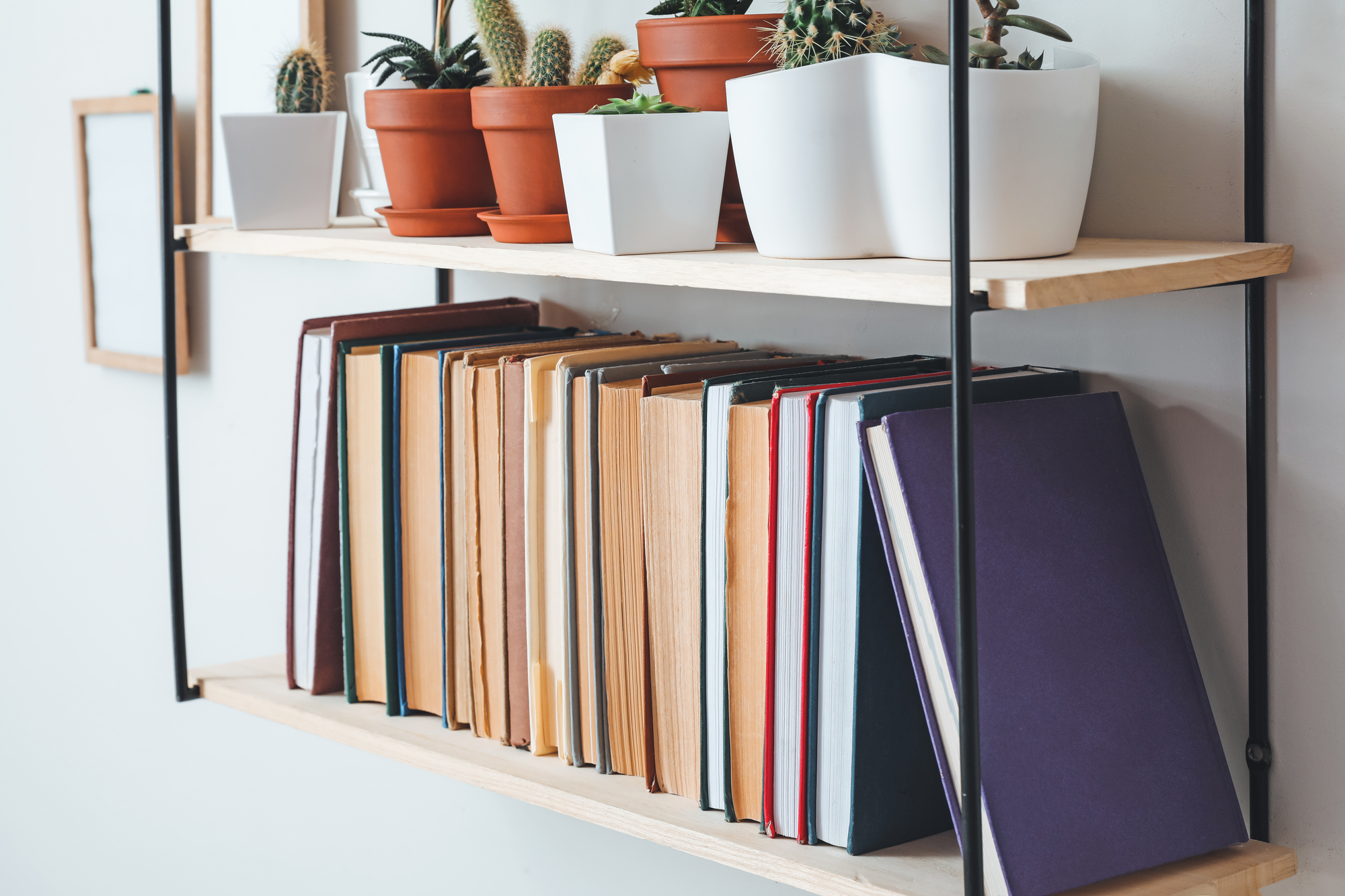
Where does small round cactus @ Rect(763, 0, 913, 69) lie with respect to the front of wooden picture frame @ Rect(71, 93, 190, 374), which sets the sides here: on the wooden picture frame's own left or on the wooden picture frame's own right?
on the wooden picture frame's own left

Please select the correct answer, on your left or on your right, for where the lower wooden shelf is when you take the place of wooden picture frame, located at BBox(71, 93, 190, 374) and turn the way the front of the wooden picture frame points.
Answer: on your left

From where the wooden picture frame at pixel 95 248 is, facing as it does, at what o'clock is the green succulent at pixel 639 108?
The green succulent is roughly at 10 o'clock from the wooden picture frame.

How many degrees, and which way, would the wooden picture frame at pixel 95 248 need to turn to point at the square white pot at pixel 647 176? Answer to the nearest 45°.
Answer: approximately 45° to its left

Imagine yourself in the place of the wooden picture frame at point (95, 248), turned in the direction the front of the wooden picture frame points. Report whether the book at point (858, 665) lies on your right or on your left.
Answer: on your left

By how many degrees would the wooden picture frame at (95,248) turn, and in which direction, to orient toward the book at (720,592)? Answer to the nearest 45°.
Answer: approximately 45° to its left

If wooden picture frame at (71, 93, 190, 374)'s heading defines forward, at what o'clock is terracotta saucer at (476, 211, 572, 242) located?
The terracotta saucer is roughly at 10 o'clock from the wooden picture frame.

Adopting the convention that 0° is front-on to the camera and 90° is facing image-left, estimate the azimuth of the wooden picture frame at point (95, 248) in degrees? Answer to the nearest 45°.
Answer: approximately 45°

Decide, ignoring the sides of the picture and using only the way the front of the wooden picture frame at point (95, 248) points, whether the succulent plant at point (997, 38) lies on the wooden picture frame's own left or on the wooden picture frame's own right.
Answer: on the wooden picture frame's own left

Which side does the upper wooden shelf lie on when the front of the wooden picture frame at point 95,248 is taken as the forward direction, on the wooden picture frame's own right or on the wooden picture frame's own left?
on the wooden picture frame's own left

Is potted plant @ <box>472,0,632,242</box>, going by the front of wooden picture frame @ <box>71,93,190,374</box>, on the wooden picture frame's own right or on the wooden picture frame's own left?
on the wooden picture frame's own left
